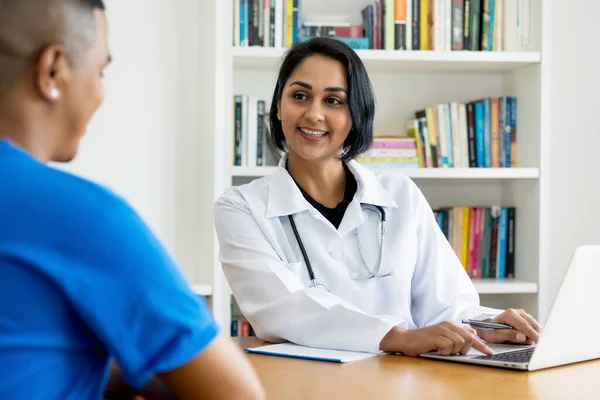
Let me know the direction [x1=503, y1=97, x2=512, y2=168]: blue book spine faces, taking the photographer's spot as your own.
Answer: facing the viewer

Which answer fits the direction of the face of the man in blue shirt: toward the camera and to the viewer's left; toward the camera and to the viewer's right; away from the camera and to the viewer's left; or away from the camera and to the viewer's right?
away from the camera and to the viewer's right

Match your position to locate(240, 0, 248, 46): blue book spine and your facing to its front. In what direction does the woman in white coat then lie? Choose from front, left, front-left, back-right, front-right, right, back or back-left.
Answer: front

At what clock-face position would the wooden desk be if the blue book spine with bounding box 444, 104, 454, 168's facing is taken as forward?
The wooden desk is roughly at 12 o'clock from the blue book spine.

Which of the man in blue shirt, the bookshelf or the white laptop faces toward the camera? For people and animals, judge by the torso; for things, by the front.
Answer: the bookshelf

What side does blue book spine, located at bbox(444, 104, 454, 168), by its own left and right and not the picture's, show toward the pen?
front

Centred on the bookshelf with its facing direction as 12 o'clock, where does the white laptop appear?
The white laptop is roughly at 12 o'clock from the bookshelf.

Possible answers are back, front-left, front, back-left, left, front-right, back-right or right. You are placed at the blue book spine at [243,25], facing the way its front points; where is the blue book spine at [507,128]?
left

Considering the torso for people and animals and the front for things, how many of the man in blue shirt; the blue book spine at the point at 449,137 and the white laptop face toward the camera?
1

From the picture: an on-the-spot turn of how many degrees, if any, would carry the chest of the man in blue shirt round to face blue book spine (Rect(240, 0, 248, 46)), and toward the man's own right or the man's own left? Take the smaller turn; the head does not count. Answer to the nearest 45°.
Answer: approximately 45° to the man's own left

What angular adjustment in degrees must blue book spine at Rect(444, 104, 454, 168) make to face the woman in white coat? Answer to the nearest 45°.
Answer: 0° — it already faces them

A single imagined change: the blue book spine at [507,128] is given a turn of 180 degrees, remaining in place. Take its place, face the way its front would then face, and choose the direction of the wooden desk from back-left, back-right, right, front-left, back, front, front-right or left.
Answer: back

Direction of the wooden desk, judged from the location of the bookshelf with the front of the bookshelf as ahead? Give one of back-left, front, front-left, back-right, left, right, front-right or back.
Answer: front

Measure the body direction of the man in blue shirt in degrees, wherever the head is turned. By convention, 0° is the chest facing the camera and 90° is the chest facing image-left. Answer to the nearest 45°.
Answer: approximately 225°

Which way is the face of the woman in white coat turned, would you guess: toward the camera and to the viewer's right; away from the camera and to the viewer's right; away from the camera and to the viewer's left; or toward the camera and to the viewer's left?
toward the camera and to the viewer's left

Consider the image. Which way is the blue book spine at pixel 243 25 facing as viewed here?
toward the camera
